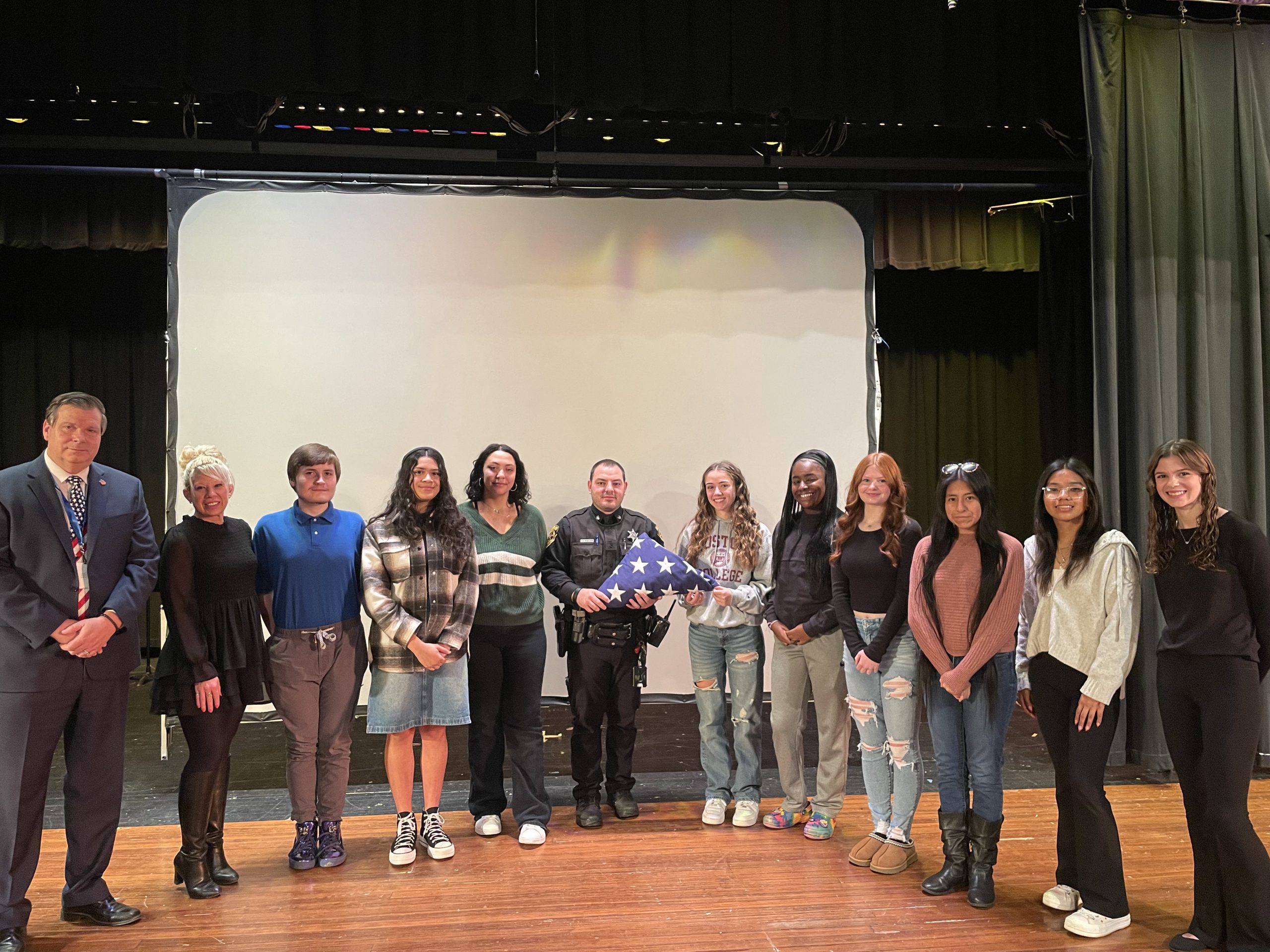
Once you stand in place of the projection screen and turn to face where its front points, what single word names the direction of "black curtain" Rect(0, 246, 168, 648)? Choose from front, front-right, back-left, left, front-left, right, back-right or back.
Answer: back-right

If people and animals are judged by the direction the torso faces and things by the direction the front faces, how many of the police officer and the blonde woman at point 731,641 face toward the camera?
2

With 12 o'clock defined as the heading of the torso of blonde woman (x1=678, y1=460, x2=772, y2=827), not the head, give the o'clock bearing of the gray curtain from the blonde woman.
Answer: The gray curtain is roughly at 8 o'clock from the blonde woman.

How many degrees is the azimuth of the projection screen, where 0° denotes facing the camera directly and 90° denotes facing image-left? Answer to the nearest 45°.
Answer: approximately 0°

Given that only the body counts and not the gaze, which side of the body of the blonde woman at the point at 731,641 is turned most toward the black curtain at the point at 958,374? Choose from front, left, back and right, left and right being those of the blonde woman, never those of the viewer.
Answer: back
